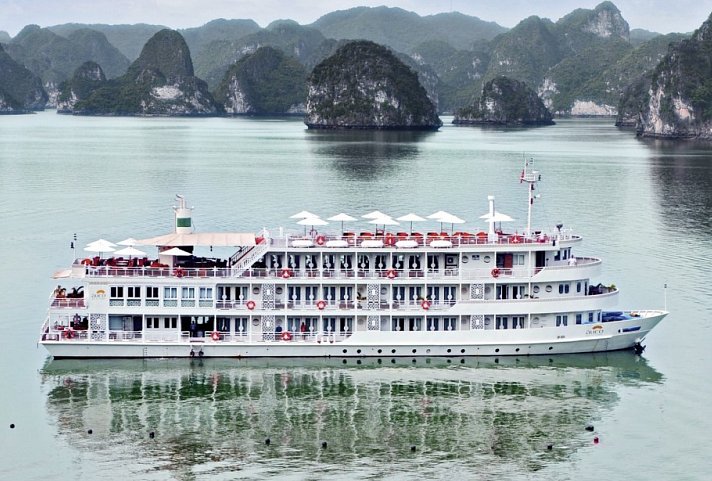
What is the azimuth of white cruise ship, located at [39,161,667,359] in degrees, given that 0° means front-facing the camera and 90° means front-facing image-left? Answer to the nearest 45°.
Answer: approximately 270°
